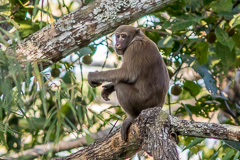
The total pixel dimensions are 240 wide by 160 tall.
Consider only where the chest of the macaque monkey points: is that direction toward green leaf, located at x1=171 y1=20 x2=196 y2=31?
no

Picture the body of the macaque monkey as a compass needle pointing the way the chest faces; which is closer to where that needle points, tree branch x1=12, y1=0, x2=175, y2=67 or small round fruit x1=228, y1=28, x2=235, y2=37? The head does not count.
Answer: the tree branch

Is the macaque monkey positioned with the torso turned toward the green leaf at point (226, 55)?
no

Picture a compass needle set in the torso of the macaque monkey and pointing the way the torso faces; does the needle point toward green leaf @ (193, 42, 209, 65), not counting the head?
no

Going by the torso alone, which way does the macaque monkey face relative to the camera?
to the viewer's left

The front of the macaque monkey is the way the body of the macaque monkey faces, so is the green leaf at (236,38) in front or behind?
behind
